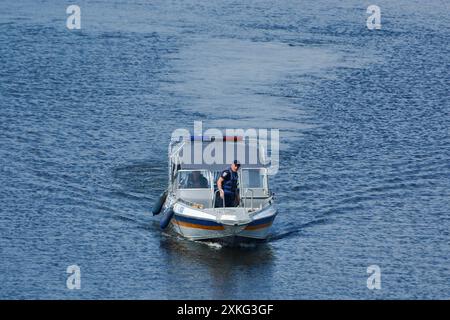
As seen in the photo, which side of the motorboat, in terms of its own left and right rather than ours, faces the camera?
front
